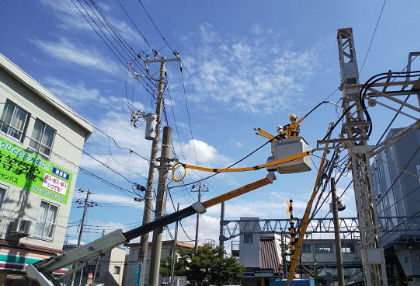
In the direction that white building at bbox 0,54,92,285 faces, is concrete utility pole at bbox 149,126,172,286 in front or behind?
in front

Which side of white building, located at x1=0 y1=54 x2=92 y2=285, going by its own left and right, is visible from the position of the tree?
left

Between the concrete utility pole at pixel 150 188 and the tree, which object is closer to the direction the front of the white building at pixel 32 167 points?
the concrete utility pole

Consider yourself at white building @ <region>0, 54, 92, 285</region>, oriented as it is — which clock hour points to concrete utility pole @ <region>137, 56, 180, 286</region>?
The concrete utility pole is roughly at 11 o'clock from the white building.

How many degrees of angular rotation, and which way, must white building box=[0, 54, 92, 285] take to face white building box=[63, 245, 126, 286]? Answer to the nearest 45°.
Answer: approximately 135° to its left

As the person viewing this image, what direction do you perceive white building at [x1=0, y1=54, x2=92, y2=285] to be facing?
facing the viewer and to the right of the viewer

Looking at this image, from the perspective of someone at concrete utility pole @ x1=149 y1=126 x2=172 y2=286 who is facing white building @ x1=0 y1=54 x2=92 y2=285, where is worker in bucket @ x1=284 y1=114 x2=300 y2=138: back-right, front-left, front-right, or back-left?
back-left

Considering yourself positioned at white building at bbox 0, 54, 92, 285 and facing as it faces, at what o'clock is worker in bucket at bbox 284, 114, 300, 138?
The worker in bucket is roughly at 12 o'clock from the white building.
